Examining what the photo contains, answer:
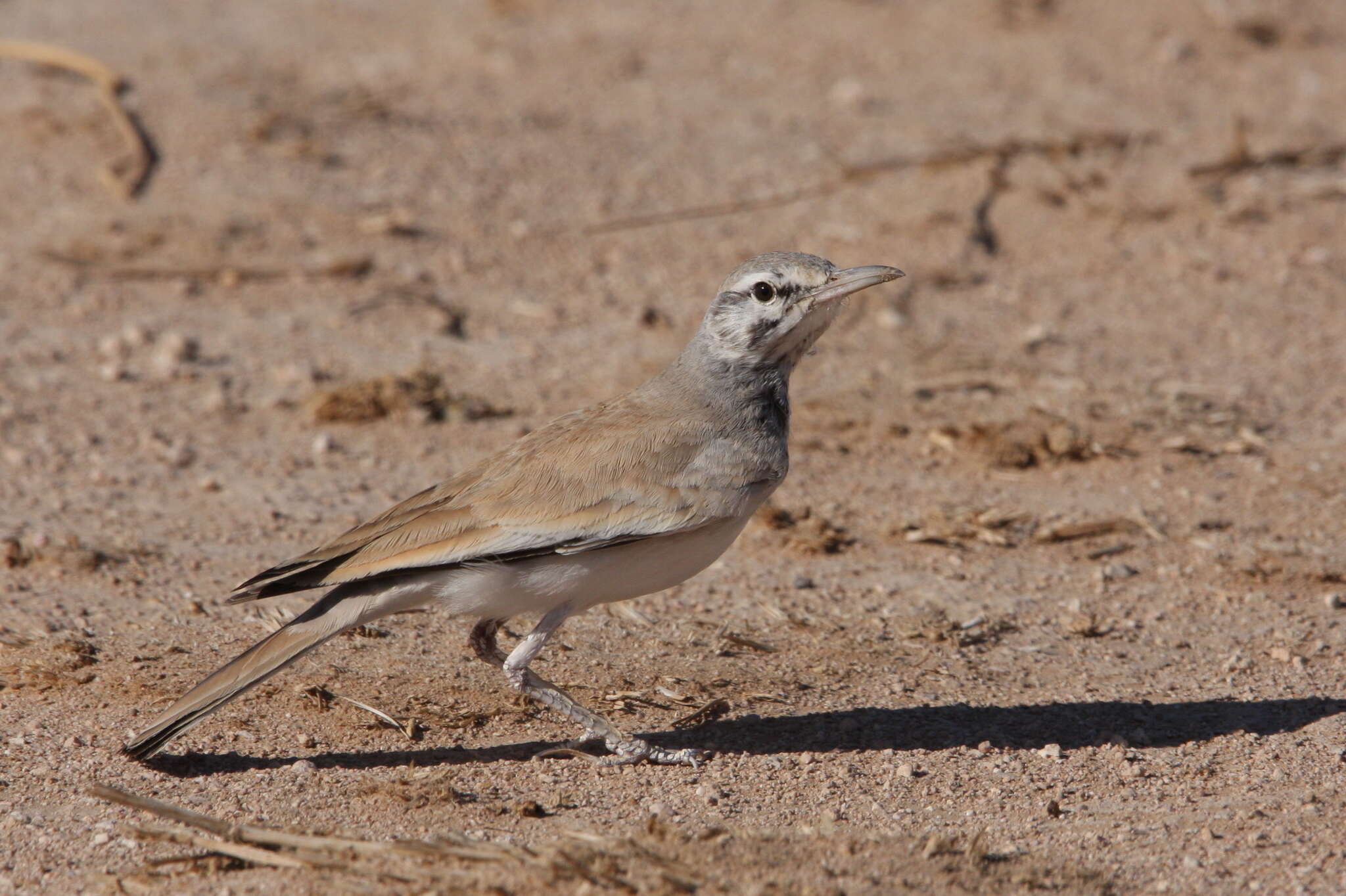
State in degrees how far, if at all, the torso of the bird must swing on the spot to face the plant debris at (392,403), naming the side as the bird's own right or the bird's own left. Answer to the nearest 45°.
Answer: approximately 90° to the bird's own left

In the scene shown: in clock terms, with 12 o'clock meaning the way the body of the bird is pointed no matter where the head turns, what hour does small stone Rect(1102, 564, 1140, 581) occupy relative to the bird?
The small stone is roughly at 11 o'clock from the bird.

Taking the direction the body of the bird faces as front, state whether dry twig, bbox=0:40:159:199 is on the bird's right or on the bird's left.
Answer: on the bird's left

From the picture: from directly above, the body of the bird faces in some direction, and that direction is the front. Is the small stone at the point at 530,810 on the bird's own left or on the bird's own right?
on the bird's own right

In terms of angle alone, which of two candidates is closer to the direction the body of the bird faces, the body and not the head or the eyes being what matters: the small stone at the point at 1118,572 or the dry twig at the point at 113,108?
the small stone

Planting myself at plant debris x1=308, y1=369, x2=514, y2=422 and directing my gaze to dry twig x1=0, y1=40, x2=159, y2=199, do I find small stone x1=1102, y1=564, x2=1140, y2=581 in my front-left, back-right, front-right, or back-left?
back-right

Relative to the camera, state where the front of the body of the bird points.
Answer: to the viewer's right

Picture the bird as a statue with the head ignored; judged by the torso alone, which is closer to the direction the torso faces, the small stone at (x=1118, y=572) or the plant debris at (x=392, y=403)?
the small stone
